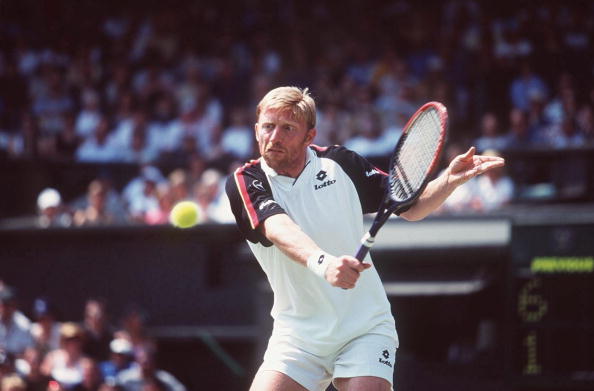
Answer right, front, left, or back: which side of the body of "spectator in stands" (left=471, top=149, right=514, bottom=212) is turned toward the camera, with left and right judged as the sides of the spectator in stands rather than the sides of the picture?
front

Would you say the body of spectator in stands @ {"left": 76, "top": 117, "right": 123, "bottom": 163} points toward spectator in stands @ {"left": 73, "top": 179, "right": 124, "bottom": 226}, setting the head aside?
yes

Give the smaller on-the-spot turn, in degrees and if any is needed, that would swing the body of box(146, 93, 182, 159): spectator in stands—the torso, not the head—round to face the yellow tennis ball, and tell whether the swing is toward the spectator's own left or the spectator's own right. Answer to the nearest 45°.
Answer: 0° — they already face it

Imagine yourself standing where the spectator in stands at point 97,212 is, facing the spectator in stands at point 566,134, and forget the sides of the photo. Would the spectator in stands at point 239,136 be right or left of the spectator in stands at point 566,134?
left

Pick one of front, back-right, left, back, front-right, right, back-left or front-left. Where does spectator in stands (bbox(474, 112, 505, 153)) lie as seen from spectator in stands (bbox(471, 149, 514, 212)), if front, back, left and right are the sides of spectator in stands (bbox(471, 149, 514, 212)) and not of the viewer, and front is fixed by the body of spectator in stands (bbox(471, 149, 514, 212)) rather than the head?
back

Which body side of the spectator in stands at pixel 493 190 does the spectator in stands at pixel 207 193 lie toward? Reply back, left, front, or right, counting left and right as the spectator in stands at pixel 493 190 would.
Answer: right

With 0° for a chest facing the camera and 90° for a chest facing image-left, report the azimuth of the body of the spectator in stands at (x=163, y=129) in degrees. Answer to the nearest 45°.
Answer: approximately 0°

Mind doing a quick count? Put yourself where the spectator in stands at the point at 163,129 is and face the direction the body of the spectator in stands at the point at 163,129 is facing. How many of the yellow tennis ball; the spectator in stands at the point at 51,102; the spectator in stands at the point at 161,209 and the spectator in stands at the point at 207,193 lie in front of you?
3
